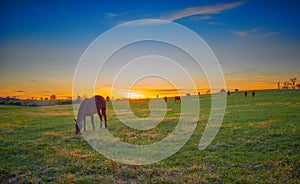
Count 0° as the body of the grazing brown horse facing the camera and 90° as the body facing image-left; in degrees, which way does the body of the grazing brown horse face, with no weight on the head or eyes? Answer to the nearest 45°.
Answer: approximately 45°
